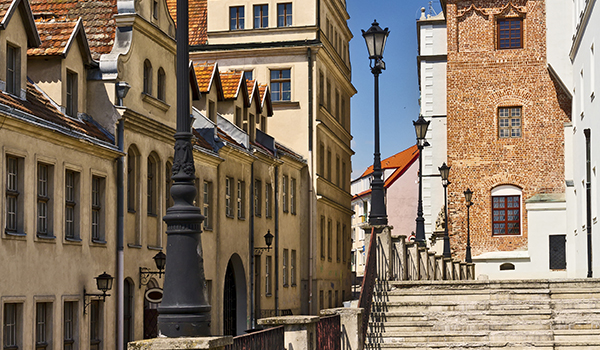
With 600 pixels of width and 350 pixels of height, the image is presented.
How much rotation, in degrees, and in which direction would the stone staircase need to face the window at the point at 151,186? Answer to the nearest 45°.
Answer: approximately 135° to its right

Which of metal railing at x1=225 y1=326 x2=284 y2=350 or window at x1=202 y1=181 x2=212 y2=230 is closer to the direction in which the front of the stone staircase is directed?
the metal railing

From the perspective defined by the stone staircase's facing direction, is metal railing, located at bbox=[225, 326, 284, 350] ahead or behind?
ahead

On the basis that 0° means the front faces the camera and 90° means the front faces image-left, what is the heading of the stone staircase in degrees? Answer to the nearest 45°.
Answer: approximately 0°

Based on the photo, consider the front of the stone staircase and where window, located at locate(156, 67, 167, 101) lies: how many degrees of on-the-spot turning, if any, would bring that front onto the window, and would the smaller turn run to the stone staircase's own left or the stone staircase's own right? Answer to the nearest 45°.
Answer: approximately 135° to the stone staircase's own right
